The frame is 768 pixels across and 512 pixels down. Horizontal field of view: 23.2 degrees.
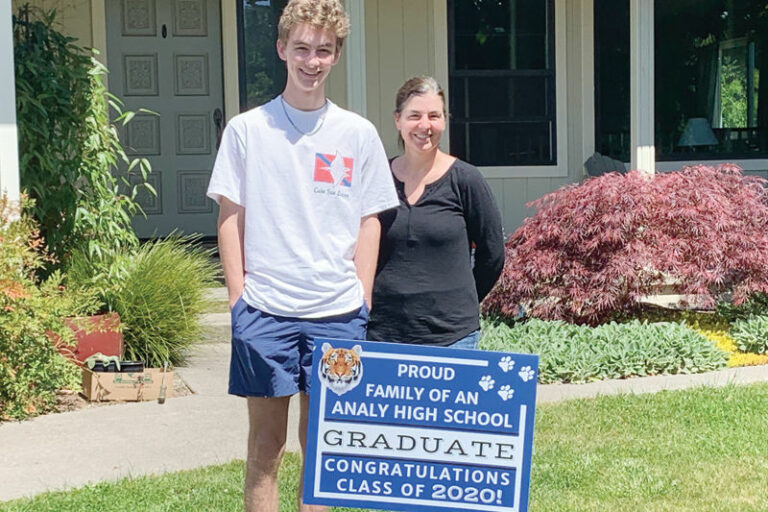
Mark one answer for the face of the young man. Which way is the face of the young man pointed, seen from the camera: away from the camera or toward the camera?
toward the camera

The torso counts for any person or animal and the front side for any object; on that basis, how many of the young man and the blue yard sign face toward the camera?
2

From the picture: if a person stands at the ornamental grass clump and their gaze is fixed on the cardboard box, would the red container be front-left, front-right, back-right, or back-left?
front-right

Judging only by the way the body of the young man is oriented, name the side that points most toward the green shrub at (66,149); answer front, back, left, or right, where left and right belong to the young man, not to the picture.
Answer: back

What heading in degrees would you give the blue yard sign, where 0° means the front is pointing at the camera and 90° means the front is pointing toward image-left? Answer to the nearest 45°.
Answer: approximately 0°

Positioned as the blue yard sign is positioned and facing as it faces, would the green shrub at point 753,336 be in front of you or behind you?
behind

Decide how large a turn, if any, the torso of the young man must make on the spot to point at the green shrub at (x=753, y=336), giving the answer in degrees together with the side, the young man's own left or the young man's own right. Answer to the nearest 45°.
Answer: approximately 135° to the young man's own left

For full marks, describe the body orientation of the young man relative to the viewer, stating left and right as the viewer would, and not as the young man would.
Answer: facing the viewer

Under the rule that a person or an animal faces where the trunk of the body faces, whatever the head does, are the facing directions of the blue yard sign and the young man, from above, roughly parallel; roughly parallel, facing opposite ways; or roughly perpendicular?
roughly parallel

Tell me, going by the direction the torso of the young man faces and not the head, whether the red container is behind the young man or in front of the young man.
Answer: behind
